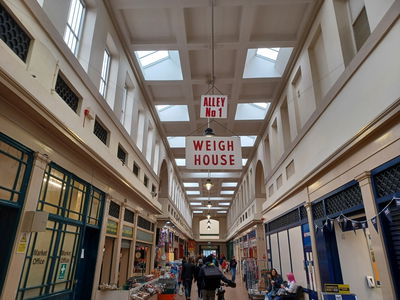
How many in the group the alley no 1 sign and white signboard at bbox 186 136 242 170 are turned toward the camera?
2

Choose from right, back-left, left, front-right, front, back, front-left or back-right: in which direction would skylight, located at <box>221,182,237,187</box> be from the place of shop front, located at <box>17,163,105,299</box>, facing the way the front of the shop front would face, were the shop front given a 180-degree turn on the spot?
right

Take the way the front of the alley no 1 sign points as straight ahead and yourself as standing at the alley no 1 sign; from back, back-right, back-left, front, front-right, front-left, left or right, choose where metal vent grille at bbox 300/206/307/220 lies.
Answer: back-left

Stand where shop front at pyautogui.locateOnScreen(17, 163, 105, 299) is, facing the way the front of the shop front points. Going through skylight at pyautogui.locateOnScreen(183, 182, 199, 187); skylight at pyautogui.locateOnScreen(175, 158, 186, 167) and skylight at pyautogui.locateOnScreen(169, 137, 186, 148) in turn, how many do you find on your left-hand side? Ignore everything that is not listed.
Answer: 3

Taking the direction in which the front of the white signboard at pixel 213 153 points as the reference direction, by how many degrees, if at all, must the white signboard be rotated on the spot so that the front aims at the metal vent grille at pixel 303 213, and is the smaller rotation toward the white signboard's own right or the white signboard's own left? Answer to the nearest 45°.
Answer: approximately 135° to the white signboard's own left

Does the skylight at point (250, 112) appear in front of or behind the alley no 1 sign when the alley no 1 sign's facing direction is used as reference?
behind

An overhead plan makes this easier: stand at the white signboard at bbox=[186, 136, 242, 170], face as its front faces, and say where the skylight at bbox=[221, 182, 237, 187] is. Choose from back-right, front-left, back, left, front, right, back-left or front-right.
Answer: back

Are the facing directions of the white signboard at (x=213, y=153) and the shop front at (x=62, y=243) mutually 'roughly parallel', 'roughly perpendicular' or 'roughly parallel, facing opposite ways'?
roughly perpendicular

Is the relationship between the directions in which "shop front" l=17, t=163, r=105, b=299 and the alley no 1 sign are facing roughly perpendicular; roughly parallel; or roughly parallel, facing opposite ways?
roughly perpendicular

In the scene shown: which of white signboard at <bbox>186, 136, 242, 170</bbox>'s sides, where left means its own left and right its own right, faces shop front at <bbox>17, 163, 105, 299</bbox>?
right

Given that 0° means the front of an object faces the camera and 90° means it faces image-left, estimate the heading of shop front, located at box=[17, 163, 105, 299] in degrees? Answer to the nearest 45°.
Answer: approximately 315°

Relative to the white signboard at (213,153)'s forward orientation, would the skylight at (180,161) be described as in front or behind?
behind

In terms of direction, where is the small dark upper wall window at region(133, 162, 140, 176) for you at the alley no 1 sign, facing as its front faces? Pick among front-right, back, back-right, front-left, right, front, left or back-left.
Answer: back-right

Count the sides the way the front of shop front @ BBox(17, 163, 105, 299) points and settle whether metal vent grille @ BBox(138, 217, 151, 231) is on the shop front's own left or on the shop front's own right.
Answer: on the shop front's own left

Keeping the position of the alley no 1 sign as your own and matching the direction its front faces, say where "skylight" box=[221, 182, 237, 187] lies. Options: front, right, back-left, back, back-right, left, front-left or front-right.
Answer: back
